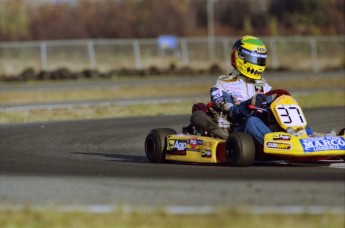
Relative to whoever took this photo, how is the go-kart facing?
facing the viewer and to the right of the viewer

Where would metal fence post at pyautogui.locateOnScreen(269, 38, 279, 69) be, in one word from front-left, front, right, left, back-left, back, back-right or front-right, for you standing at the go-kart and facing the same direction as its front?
back-left

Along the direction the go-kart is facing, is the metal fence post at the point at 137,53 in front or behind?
behind

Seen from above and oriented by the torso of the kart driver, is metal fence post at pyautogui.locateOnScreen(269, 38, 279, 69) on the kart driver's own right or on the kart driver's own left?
on the kart driver's own left

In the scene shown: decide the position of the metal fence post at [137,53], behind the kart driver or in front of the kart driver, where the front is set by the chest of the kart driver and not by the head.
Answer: behind

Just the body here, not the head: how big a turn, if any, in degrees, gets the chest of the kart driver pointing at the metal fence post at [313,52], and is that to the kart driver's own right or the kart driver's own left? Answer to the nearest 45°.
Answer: approximately 135° to the kart driver's own left

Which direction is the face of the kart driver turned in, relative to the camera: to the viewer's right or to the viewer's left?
to the viewer's right

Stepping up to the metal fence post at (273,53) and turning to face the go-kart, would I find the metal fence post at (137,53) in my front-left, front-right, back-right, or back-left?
front-right

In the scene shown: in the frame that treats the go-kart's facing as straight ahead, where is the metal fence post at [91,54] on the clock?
The metal fence post is roughly at 7 o'clock from the go-kart.
